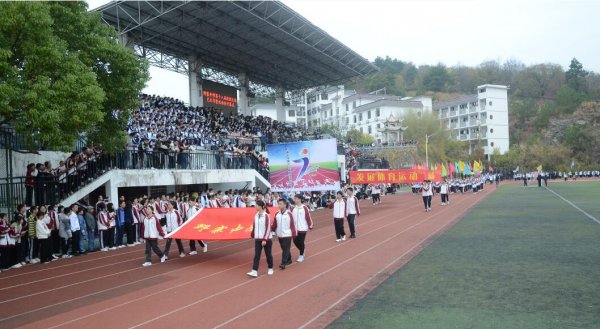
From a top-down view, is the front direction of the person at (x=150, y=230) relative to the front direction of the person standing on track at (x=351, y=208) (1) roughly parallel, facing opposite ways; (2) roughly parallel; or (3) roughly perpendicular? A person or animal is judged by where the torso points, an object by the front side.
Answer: roughly parallel

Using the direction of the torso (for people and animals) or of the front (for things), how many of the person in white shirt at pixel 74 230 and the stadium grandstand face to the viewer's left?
0

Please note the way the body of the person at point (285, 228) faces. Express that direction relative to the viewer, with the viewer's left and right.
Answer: facing the viewer and to the left of the viewer

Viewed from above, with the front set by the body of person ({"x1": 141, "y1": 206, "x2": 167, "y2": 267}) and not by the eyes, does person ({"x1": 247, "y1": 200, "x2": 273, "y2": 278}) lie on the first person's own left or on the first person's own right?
on the first person's own left

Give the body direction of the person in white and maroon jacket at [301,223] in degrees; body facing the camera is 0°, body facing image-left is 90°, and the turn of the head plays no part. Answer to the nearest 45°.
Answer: approximately 45°

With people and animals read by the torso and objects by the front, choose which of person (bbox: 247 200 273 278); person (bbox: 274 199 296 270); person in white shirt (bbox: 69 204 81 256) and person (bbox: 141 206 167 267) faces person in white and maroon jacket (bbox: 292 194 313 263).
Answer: person in white shirt (bbox: 69 204 81 256)

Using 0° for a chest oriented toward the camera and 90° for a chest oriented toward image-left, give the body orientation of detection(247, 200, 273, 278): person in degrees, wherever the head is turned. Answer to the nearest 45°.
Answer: approximately 45°

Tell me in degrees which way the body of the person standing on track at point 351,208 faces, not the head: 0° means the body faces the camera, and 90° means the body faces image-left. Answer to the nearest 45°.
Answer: approximately 45°

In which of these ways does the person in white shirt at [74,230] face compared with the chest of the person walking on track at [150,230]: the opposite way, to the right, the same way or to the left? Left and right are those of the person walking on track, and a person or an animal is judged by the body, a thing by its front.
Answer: to the left

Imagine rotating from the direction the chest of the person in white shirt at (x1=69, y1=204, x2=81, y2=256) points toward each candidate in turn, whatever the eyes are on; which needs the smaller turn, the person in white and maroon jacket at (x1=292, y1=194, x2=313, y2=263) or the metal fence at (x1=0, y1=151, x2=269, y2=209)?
the person in white and maroon jacket
